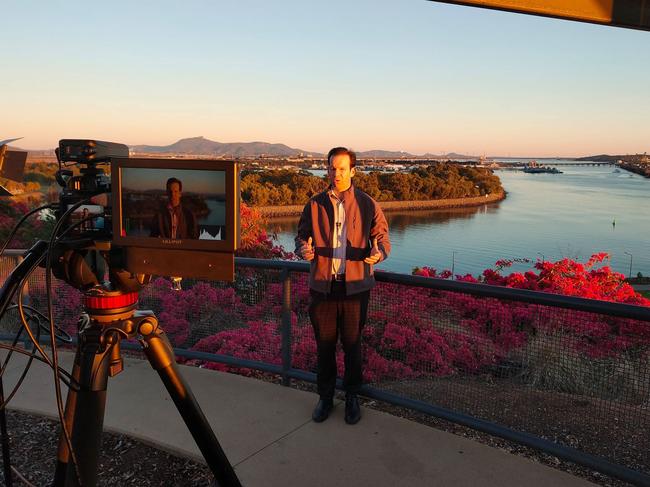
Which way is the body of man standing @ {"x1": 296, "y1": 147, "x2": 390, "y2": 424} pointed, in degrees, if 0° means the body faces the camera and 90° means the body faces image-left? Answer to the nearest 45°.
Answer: approximately 0°

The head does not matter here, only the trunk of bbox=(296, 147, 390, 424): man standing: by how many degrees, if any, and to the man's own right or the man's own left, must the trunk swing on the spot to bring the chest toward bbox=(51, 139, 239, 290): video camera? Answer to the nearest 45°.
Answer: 0° — they already face it
